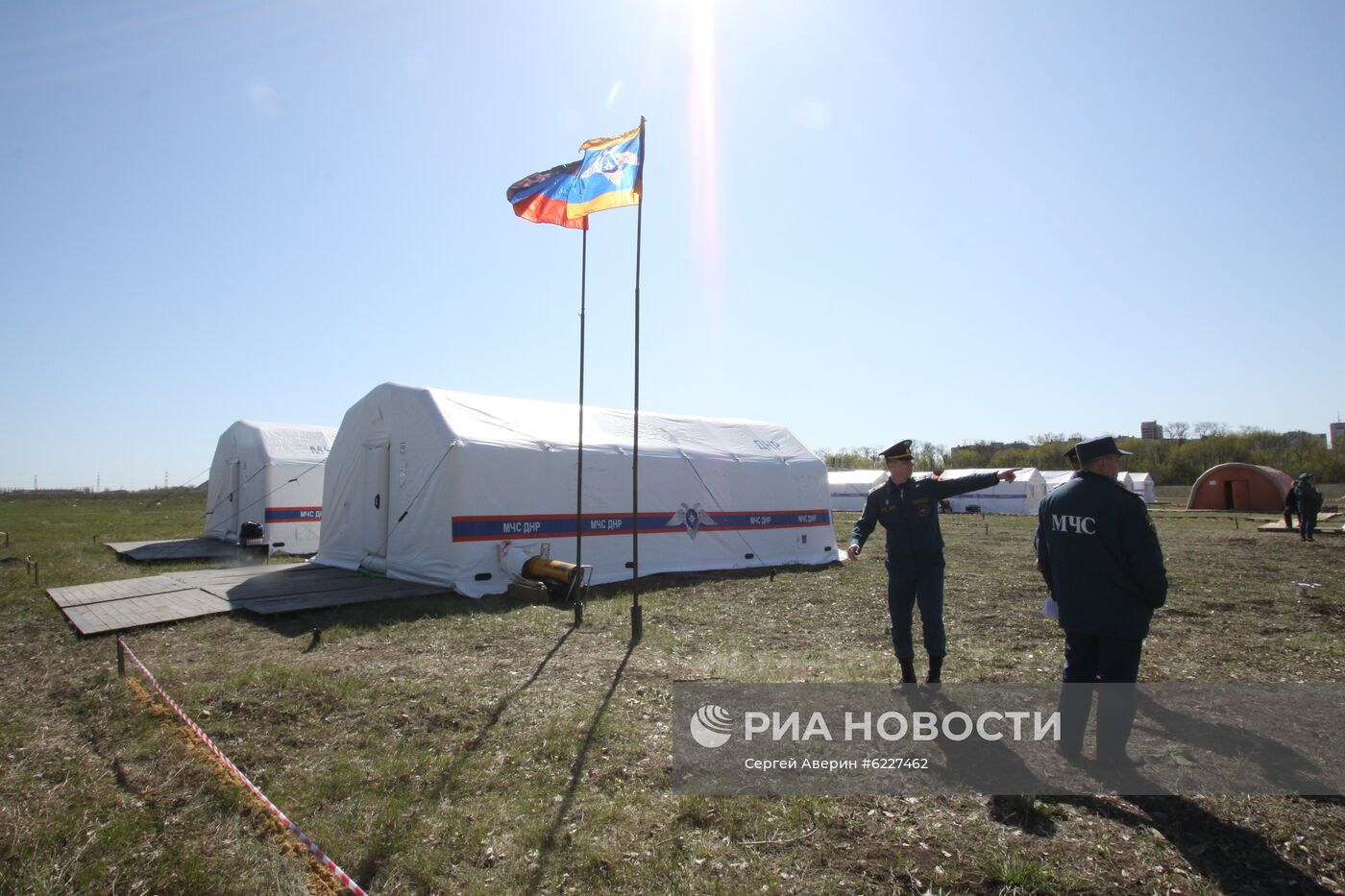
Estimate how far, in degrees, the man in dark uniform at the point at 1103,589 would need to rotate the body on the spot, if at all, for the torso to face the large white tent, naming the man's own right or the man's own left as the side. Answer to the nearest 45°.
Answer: approximately 90° to the man's own left

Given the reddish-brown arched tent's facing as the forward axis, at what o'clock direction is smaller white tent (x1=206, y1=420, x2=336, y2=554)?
The smaller white tent is roughly at 1 o'clock from the reddish-brown arched tent.

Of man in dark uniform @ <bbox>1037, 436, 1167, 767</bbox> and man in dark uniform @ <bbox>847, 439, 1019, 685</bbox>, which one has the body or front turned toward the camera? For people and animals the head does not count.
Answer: man in dark uniform @ <bbox>847, 439, 1019, 685</bbox>

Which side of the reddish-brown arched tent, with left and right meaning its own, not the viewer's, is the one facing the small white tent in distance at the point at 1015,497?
right

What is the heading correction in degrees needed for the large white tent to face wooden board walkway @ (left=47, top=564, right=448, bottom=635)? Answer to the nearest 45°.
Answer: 0° — it already faces it

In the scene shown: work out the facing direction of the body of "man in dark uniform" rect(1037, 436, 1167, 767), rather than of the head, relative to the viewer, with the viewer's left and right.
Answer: facing away from the viewer and to the right of the viewer

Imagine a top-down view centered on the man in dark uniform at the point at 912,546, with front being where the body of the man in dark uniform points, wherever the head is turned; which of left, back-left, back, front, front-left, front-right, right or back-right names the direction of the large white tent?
back-right

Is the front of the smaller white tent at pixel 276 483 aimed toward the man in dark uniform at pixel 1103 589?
no

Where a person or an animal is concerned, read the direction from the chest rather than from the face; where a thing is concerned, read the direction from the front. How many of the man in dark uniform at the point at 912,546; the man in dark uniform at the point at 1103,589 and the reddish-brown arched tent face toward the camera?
2

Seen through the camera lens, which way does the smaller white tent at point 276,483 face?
facing the viewer and to the left of the viewer

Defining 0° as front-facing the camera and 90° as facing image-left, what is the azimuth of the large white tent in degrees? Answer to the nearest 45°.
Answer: approximately 45°

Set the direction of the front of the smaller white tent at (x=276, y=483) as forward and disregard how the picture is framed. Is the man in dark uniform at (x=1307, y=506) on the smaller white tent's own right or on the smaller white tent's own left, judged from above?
on the smaller white tent's own left

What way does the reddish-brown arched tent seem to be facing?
toward the camera

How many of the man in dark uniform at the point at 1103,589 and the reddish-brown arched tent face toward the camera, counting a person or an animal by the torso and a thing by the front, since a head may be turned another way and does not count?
1

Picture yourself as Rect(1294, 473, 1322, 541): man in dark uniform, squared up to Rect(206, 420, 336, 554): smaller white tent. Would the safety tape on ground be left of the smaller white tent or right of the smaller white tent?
left

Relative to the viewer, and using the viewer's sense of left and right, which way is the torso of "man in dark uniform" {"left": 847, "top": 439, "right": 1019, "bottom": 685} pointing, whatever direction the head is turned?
facing the viewer

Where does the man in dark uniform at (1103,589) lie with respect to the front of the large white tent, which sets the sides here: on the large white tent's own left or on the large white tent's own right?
on the large white tent's own left
